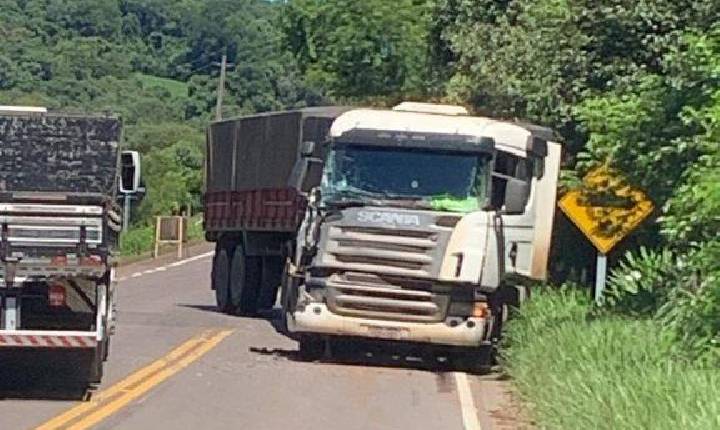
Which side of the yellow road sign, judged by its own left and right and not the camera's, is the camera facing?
front

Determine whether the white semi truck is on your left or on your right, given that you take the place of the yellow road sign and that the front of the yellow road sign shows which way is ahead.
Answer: on your right

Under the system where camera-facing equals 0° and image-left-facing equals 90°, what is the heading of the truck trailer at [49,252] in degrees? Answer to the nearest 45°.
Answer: approximately 180°

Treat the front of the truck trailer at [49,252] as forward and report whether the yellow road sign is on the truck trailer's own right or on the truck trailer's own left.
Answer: on the truck trailer's own right

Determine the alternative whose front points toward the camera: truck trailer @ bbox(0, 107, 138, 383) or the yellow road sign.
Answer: the yellow road sign

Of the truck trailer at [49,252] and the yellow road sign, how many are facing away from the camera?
1
